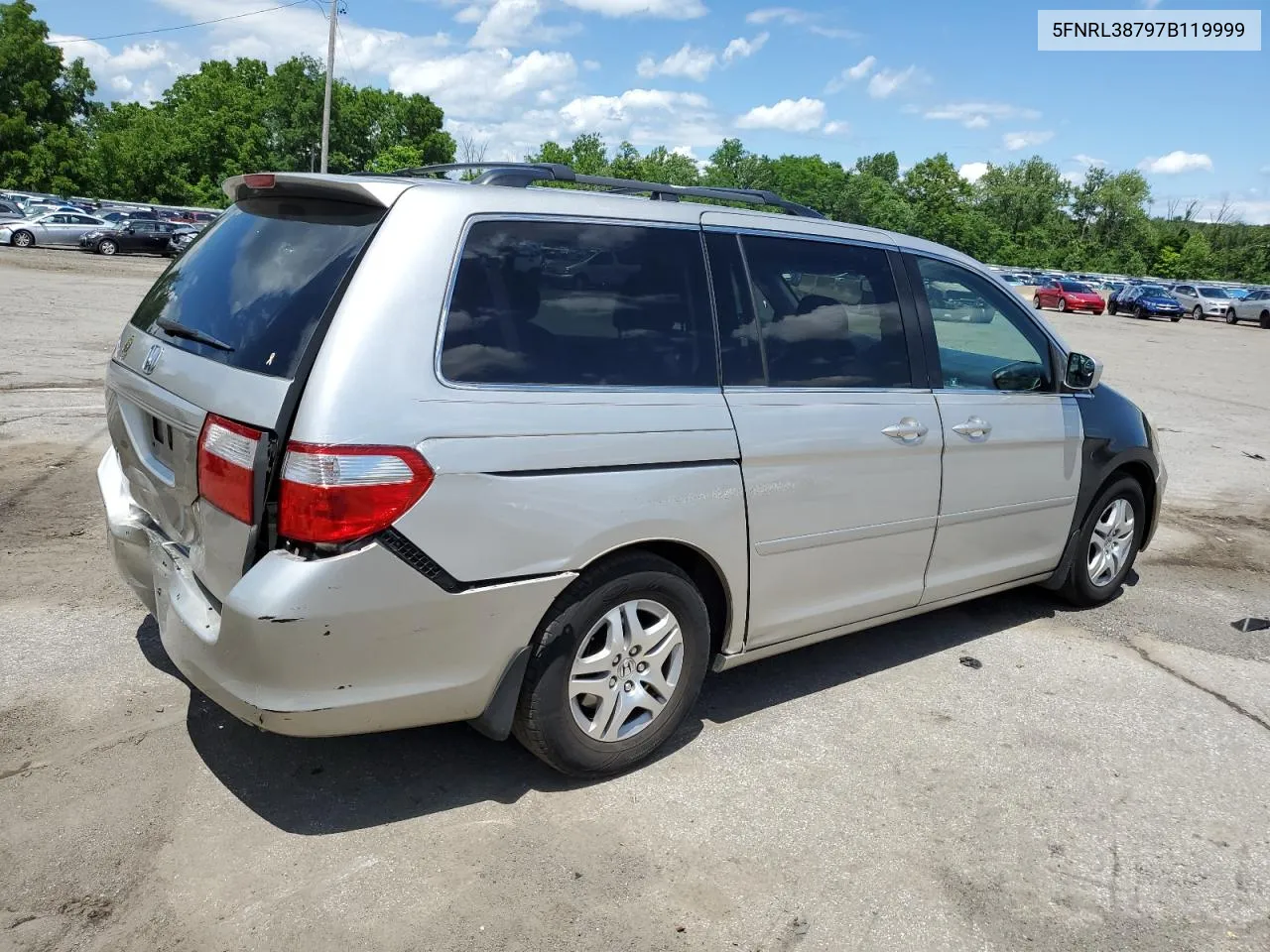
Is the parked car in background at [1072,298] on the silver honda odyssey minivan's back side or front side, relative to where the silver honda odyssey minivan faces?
on the front side

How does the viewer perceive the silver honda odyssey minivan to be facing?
facing away from the viewer and to the right of the viewer

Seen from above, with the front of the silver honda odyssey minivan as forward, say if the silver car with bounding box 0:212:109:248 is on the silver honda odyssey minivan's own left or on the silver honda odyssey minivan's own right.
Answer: on the silver honda odyssey minivan's own left

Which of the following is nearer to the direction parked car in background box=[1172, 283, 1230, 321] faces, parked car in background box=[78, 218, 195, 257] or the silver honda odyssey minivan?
the silver honda odyssey minivan

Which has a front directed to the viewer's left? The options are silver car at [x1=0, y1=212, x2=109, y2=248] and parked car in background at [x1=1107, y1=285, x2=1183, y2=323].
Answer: the silver car

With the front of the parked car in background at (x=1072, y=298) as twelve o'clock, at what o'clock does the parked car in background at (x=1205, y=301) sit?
the parked car in background at (x=1205, y=301) is roughly at 9 o'clock from the parked car in background at (x=1072, y=298).

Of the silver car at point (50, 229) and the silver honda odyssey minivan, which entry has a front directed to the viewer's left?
the silver car

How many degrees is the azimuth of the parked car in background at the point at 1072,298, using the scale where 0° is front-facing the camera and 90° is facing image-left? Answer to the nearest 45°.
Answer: approximately 315°

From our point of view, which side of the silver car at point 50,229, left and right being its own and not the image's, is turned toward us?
left

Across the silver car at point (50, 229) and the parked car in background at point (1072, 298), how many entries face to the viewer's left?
1

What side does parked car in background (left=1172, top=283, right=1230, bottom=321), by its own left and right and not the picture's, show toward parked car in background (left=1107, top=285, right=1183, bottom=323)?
right

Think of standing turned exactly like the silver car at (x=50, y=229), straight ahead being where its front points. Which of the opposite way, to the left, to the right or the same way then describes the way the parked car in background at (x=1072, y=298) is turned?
to the left

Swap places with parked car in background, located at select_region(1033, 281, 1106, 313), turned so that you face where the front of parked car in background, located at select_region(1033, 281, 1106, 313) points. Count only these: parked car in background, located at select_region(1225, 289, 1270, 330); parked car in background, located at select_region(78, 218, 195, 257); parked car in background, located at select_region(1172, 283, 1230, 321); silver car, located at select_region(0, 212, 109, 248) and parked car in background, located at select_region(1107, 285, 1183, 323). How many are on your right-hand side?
2

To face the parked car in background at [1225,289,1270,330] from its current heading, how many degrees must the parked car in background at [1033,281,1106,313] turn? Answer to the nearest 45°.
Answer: approximately 45° to its left

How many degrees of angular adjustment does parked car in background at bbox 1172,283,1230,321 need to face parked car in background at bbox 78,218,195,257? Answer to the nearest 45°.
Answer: approximately 90° to its right

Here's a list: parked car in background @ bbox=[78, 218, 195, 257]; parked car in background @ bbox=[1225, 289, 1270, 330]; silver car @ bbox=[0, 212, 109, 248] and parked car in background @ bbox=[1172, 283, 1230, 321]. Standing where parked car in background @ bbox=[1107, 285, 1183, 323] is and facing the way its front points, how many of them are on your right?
2

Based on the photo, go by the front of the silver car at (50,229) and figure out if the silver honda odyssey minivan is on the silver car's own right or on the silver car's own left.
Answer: on the silver car's own left
